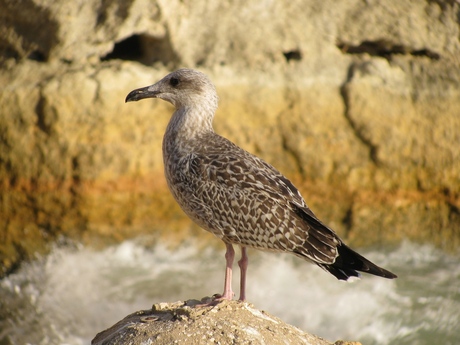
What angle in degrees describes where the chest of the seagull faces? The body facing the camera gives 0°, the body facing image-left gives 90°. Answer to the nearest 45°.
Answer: approximately 90°
